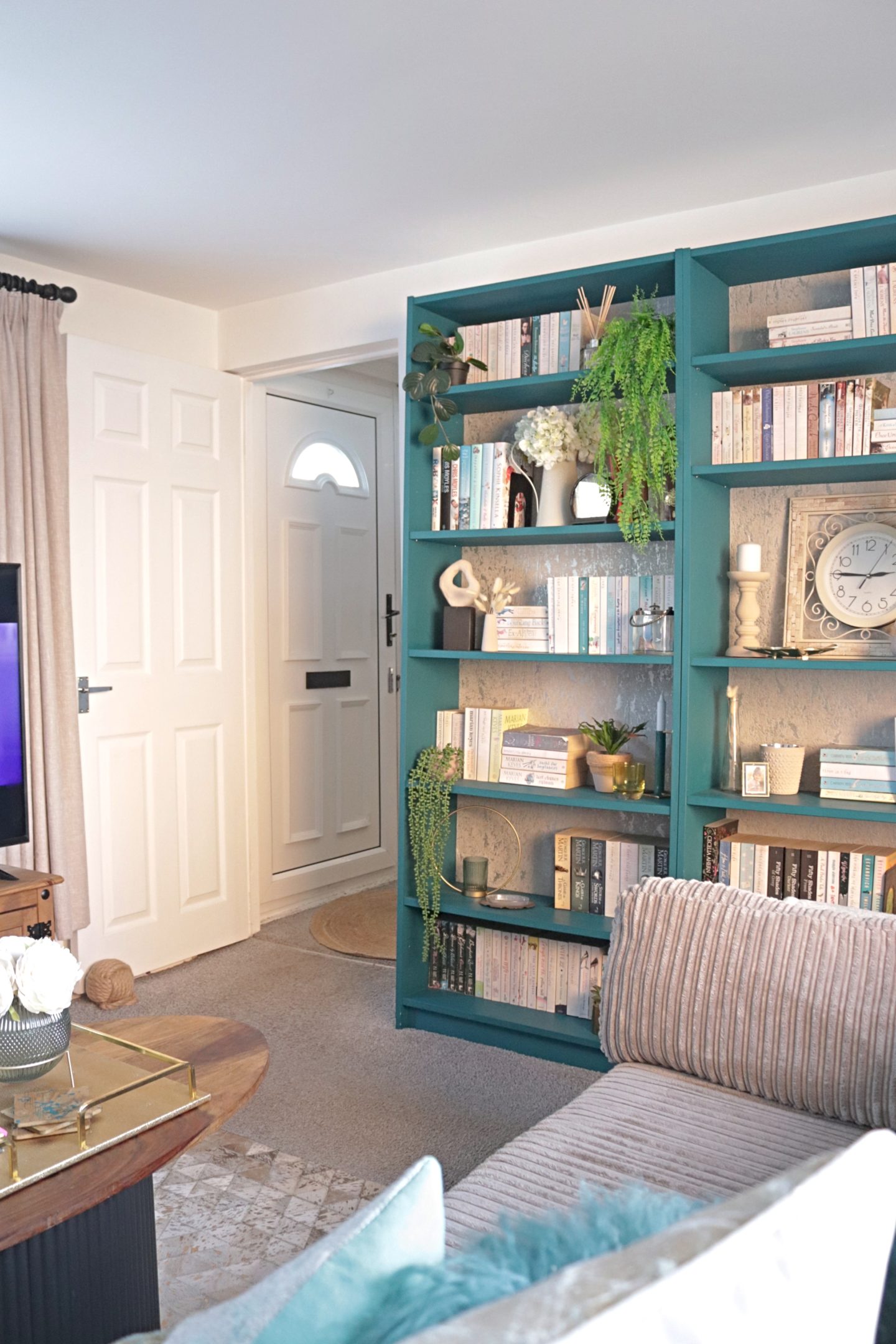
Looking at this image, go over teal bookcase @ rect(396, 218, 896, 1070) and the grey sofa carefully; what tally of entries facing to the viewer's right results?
0

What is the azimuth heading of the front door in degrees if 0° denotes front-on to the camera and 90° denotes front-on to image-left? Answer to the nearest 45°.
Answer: approximately 315°

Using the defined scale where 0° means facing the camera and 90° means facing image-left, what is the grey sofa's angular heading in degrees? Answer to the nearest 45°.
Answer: approximately 45°

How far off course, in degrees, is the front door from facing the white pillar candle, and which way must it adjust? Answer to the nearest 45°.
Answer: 0° — it already faces it

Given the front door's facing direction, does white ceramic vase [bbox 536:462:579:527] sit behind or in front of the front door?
in front

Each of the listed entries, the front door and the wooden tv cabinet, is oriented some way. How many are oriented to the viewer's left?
0

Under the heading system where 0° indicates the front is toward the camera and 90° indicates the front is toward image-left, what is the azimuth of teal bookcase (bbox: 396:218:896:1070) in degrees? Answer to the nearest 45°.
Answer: approximately 45°

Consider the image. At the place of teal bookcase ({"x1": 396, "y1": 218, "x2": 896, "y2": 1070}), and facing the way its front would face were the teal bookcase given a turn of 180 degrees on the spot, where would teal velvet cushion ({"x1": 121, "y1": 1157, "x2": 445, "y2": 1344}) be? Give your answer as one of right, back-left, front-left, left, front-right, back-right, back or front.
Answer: back-right

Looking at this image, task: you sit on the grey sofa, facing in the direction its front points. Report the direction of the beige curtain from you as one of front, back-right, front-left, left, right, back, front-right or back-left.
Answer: right

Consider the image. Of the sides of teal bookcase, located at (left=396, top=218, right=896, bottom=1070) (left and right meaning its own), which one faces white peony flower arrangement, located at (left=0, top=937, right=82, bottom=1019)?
front

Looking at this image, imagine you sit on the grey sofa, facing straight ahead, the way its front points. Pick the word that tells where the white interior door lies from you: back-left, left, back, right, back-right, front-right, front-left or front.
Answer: right

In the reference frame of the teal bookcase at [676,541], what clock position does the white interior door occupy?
The white interior door is roughly at 2 o'clock from the teal bookcase.
